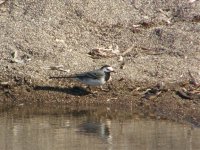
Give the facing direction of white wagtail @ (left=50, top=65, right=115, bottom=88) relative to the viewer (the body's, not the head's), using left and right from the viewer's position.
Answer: facing to the right of the viewer
